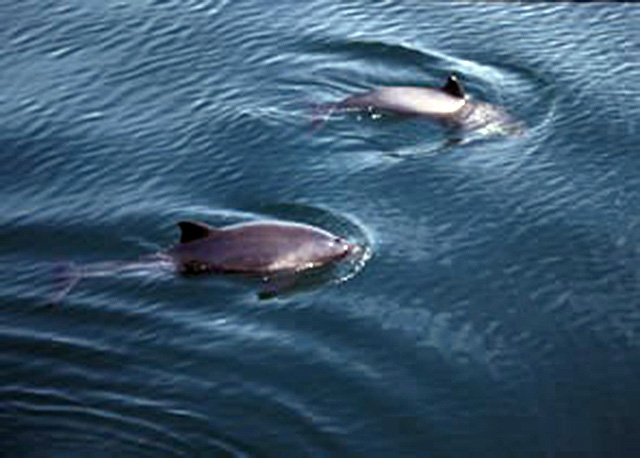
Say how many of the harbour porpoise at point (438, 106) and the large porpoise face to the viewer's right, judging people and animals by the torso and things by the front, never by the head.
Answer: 2

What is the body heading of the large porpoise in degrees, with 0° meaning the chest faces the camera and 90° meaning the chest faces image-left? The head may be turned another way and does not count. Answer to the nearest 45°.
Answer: approximately 270°

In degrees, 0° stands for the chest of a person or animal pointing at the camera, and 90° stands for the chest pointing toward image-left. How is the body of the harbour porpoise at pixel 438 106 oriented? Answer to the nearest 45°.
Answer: approximately 270°
